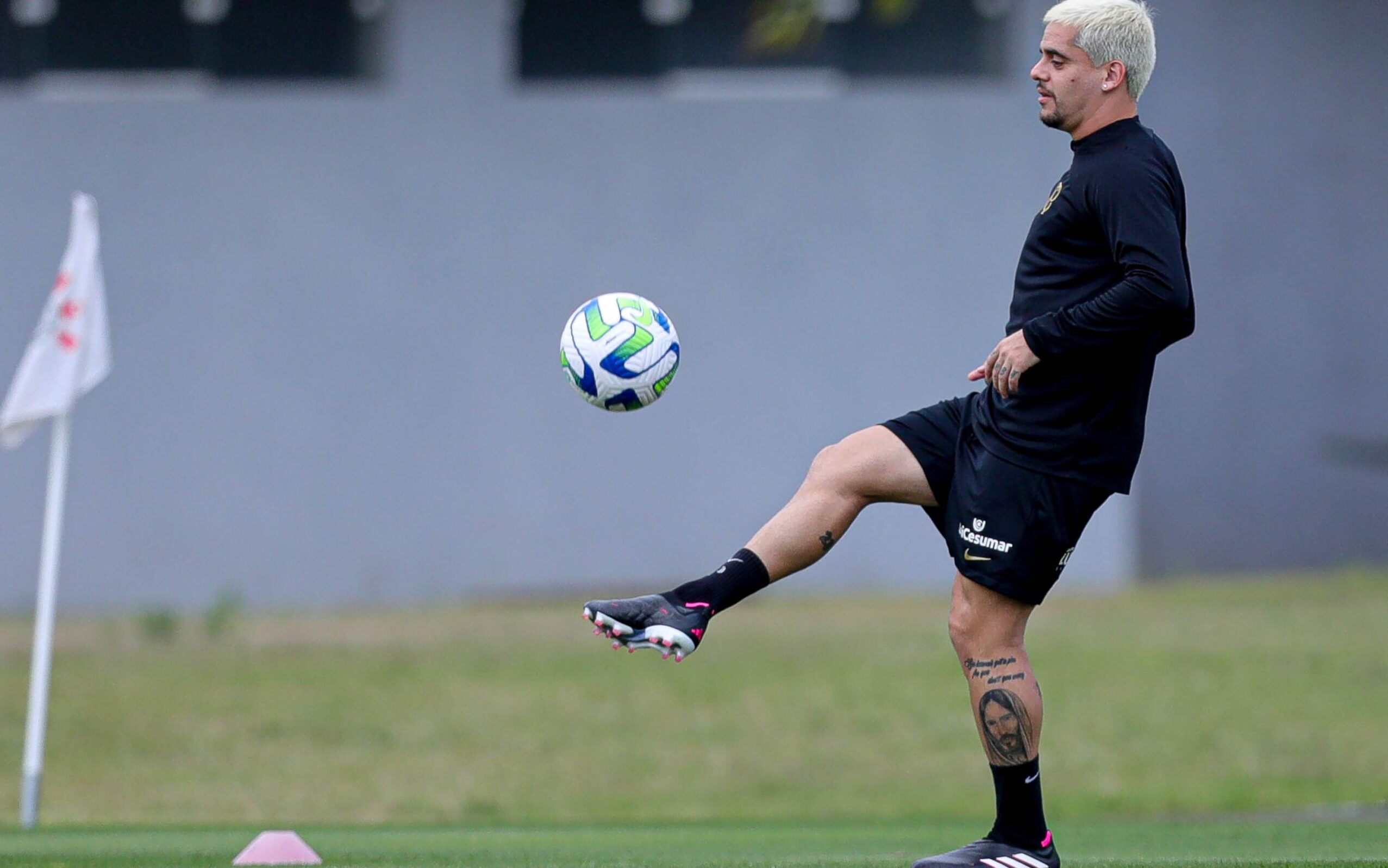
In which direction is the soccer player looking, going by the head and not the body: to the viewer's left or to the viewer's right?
to the viewer's left

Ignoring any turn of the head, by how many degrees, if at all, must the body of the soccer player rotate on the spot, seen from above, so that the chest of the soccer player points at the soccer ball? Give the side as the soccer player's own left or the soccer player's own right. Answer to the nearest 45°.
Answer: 0° — they already face it

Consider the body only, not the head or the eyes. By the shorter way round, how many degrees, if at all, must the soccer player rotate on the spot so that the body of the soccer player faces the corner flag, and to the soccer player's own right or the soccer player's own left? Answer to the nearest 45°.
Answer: approximately 45° to the soccer player's own right

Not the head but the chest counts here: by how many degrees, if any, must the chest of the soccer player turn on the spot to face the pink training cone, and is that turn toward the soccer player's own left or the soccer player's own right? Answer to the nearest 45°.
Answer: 0° — they already face it

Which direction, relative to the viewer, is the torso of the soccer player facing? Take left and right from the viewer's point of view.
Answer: facing to the left of the viewer

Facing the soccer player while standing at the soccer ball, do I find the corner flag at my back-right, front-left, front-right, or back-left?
back-left
